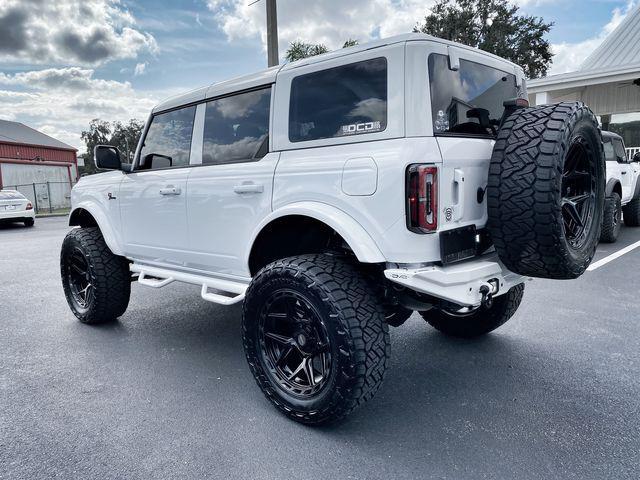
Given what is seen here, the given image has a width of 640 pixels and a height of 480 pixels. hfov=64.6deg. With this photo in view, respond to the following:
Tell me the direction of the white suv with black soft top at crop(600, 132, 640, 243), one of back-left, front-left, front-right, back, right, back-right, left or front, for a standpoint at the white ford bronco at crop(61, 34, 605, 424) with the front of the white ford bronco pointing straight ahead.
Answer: right

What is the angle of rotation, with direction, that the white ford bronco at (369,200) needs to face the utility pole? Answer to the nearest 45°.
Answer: approximately 45° to its right

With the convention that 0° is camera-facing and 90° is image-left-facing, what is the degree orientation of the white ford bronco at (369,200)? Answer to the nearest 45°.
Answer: approximately 135°

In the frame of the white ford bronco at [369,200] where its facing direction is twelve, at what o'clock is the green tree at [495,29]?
The green tree is roughly at 2 o'clock from the white ford bronco.

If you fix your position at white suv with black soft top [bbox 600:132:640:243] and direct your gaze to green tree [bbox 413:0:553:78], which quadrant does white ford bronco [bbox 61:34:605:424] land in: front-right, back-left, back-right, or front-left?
back-left

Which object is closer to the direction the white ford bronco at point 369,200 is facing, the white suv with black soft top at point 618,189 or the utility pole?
the utility pole
